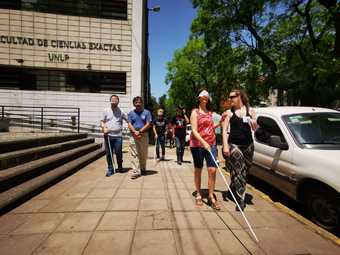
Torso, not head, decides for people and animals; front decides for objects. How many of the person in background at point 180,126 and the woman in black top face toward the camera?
2

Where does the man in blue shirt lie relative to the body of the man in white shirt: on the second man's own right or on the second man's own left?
on the second man's own left

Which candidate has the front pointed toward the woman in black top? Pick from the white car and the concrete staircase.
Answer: the concrete staircase

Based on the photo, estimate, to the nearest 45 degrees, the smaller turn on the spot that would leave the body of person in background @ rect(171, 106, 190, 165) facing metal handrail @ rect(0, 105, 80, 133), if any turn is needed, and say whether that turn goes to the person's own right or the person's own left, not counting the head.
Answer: approximately 135° to the person's own right

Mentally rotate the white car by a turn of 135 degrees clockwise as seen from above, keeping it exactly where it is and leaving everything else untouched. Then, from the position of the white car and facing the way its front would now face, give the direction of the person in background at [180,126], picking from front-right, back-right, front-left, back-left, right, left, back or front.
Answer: front-right

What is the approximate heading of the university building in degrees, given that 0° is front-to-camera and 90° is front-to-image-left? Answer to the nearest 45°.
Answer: approximately 315°

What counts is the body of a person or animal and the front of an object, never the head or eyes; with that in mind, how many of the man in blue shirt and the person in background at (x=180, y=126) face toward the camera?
2

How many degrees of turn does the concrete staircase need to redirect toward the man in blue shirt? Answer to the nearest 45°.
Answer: approximately 45° to its left

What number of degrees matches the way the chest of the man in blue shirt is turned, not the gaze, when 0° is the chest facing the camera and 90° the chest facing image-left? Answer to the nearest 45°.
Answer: approximately 0°

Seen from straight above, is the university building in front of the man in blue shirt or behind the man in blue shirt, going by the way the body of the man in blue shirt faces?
behind

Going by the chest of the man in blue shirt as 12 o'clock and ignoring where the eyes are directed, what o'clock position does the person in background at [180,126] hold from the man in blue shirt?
The person in background is roughly at 7 o'clock from the man in blue shirt.
